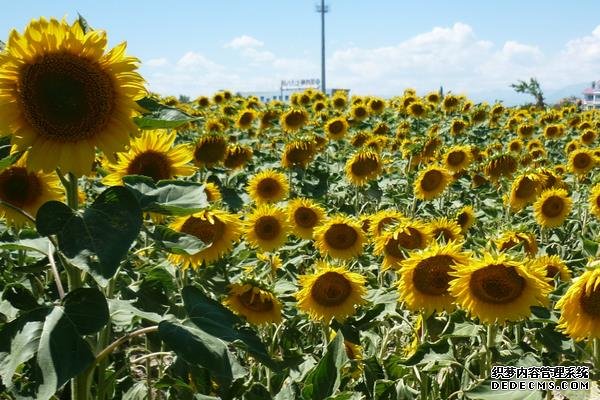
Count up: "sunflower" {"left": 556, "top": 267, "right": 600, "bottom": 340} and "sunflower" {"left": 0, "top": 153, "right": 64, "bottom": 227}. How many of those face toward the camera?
2

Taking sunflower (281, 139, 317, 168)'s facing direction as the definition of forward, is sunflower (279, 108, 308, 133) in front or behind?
behind

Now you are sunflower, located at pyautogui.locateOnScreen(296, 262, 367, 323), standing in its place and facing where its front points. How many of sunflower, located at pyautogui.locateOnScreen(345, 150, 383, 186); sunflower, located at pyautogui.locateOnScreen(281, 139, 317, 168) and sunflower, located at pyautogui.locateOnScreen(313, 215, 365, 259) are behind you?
3

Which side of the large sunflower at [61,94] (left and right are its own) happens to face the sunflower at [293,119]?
back

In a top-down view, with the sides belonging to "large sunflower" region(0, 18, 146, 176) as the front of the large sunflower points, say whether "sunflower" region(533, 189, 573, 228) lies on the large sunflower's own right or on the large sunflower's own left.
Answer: on the large sunflower's own left

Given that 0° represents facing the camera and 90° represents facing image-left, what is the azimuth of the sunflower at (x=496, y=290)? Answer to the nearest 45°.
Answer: approximately 0°

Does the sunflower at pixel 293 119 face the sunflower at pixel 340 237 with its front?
yes

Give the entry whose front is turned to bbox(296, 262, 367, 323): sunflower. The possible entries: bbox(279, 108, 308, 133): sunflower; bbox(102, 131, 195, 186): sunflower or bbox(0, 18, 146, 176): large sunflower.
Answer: bbox(279, 108, 308, 133): sunflower

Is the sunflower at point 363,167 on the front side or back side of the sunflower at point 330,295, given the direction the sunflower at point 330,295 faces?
on the back side
